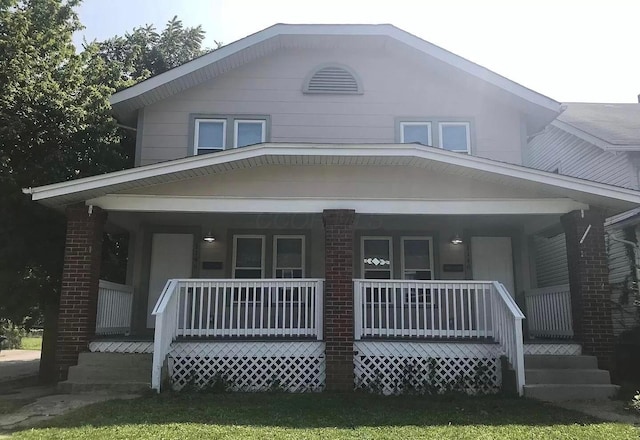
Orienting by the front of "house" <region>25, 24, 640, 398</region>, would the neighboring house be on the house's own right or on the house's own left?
on the house's own left

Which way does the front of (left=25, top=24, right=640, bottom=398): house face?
toward the camera
